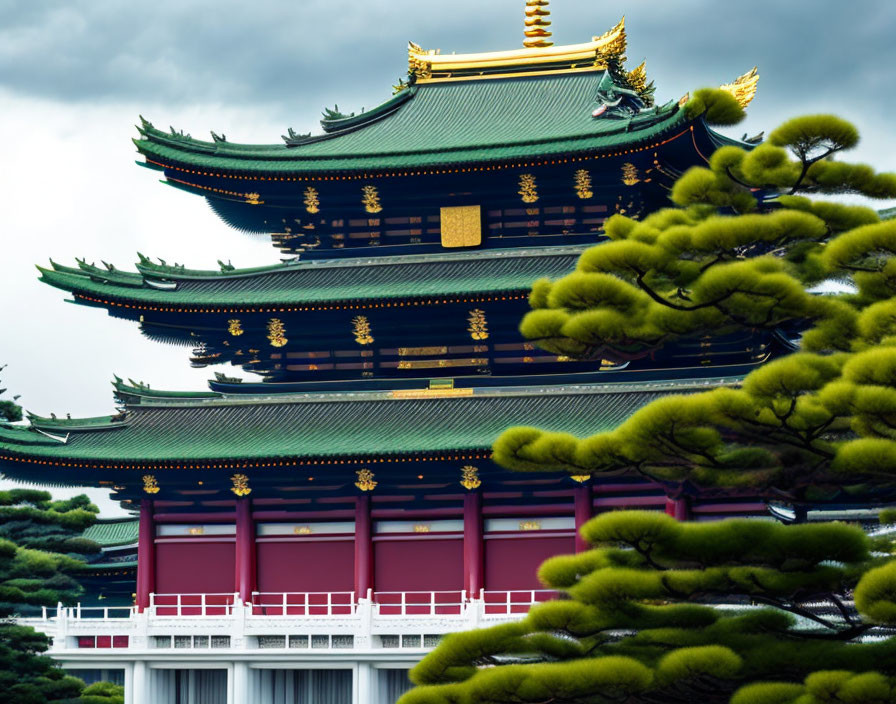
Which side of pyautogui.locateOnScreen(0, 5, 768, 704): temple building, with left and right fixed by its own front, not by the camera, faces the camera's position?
front
